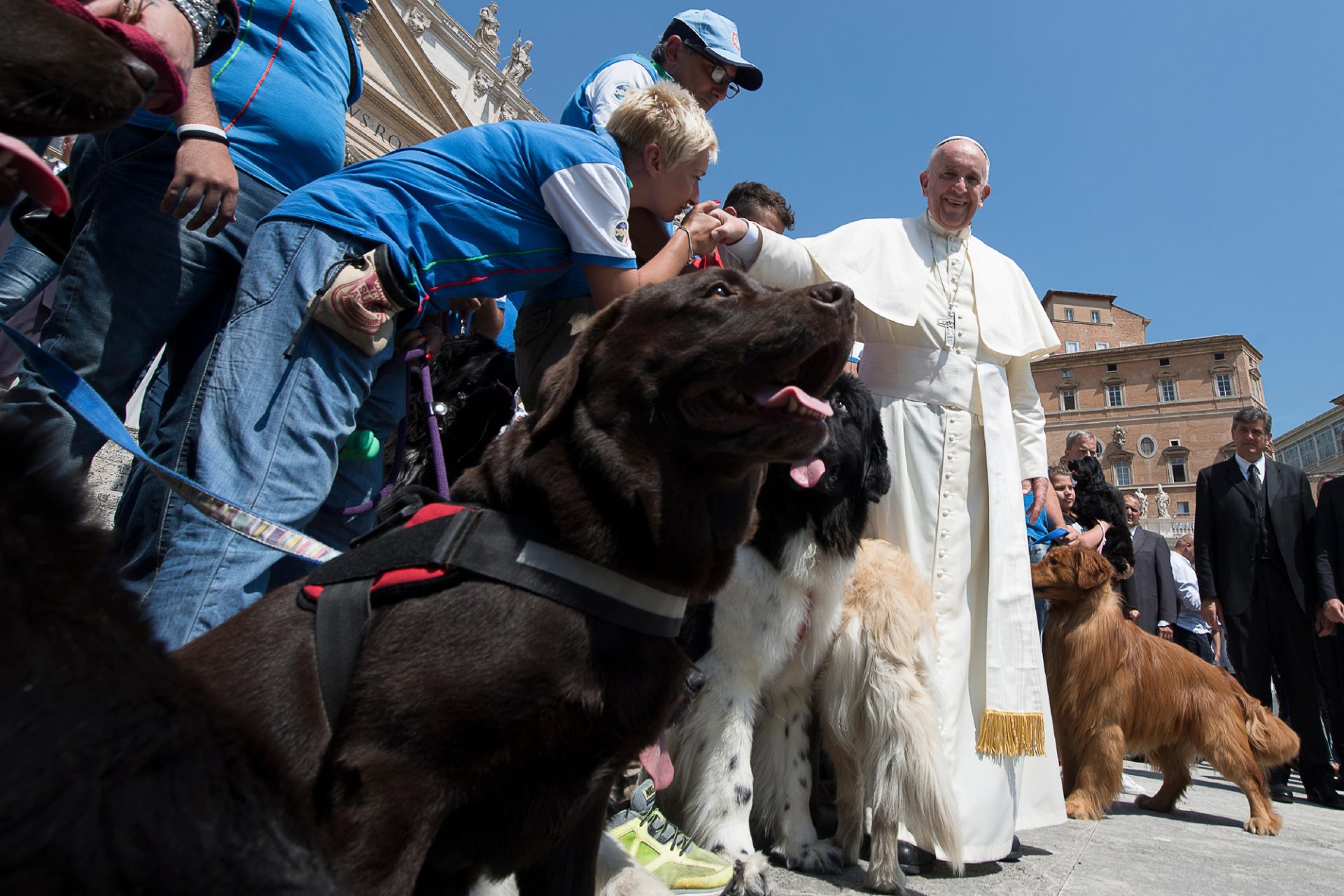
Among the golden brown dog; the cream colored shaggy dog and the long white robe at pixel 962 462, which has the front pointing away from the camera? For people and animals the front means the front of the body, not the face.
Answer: the cream colored shaggy dog

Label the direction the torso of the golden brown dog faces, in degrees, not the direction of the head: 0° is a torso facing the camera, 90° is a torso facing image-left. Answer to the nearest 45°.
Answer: approximately 90°

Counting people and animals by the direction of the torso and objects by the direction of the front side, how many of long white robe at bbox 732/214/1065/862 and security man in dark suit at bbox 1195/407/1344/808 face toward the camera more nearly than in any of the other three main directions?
2

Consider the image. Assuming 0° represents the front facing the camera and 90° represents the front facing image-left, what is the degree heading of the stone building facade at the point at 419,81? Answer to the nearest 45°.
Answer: approximately 315°

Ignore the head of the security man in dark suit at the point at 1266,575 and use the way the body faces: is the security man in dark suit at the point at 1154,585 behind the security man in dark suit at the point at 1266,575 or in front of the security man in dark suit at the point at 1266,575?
behind

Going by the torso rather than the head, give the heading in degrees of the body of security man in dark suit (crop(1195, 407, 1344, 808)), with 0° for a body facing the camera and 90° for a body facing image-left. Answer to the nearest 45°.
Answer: approximately 0°

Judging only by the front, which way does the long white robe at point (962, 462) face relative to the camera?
toward the camera

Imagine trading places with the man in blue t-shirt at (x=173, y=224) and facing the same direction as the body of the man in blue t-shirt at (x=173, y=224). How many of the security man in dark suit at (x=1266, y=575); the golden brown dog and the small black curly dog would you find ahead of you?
3

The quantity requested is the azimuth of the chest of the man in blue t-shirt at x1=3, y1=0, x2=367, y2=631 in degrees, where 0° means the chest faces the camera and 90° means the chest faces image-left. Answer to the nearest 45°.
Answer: approximately 270°

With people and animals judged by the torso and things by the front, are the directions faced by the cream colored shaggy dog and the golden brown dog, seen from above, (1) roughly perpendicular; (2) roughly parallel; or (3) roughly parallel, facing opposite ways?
roughly perpendicular

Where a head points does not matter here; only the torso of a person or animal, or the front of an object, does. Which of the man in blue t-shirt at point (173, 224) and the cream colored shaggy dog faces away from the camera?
the cream colored shaggy dog

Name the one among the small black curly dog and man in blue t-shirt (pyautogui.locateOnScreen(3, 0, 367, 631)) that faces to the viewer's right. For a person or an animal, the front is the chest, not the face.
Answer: the man in blue t-shirt

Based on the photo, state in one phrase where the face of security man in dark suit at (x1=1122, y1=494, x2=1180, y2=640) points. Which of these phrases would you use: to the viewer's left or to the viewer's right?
to the viewer's left
